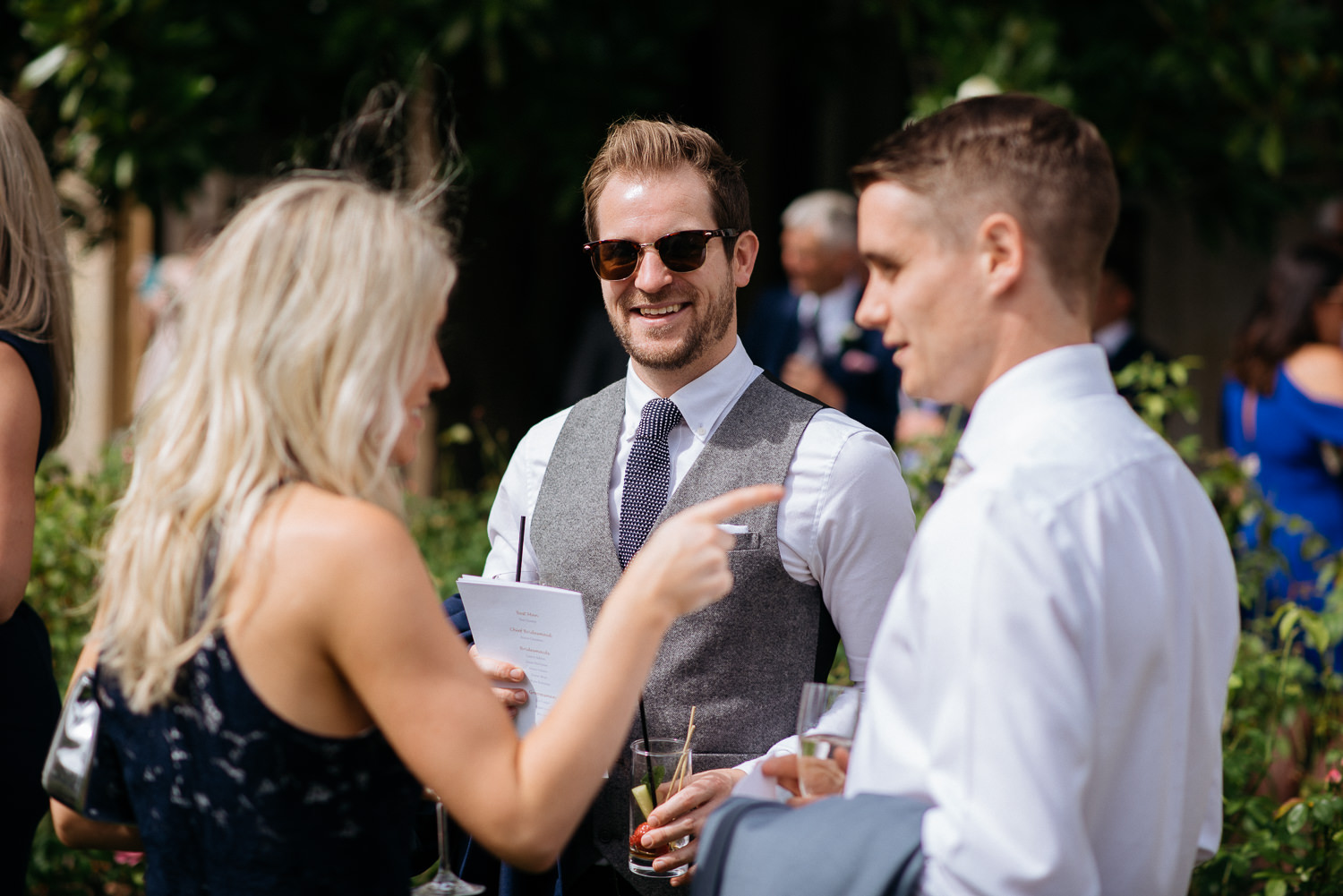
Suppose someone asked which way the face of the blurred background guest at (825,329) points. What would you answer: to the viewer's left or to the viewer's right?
to the viewer's left

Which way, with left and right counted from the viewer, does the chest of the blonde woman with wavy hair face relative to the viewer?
facing away from the viewer and to the right of the viewer

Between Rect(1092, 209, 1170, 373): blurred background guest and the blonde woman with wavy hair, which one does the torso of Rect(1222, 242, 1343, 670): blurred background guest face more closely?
the blurred background guest
